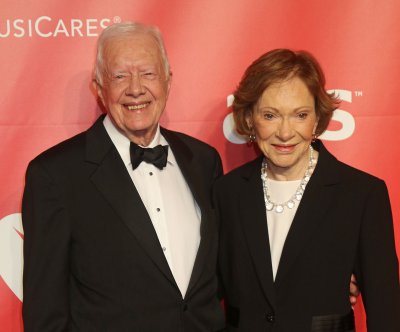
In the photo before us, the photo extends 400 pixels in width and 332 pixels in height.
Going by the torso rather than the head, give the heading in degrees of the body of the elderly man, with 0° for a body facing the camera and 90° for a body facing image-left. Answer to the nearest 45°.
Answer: approximately 315°

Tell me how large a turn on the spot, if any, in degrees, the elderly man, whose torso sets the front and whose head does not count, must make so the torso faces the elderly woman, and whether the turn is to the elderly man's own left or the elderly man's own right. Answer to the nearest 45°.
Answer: approximately 45° to the elderly man's own left
